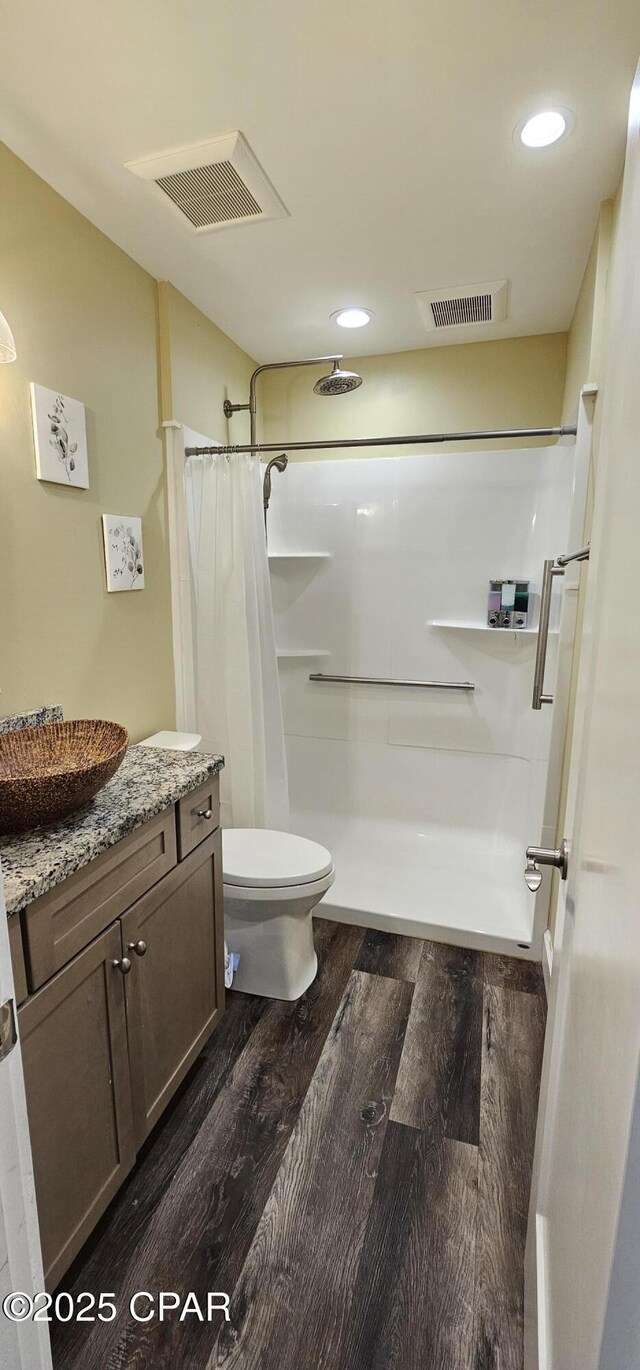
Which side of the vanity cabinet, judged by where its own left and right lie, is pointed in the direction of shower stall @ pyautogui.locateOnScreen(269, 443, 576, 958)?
left

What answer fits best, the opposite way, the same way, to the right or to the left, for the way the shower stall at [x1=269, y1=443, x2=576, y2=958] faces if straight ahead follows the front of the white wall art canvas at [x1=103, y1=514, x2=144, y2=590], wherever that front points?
to the right

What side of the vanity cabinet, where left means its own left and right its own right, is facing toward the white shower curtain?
left

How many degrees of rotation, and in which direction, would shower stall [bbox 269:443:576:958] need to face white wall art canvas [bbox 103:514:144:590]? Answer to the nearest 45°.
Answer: approximately 45° to its right

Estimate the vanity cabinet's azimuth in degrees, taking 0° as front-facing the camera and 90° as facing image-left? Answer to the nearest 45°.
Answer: approximately 315°

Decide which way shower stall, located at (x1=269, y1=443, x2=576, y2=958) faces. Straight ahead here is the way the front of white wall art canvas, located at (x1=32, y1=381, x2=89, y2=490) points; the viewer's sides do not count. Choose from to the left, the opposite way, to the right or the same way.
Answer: to the right

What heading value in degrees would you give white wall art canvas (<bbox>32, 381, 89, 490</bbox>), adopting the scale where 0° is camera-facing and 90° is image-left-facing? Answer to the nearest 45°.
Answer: approximately 315°
